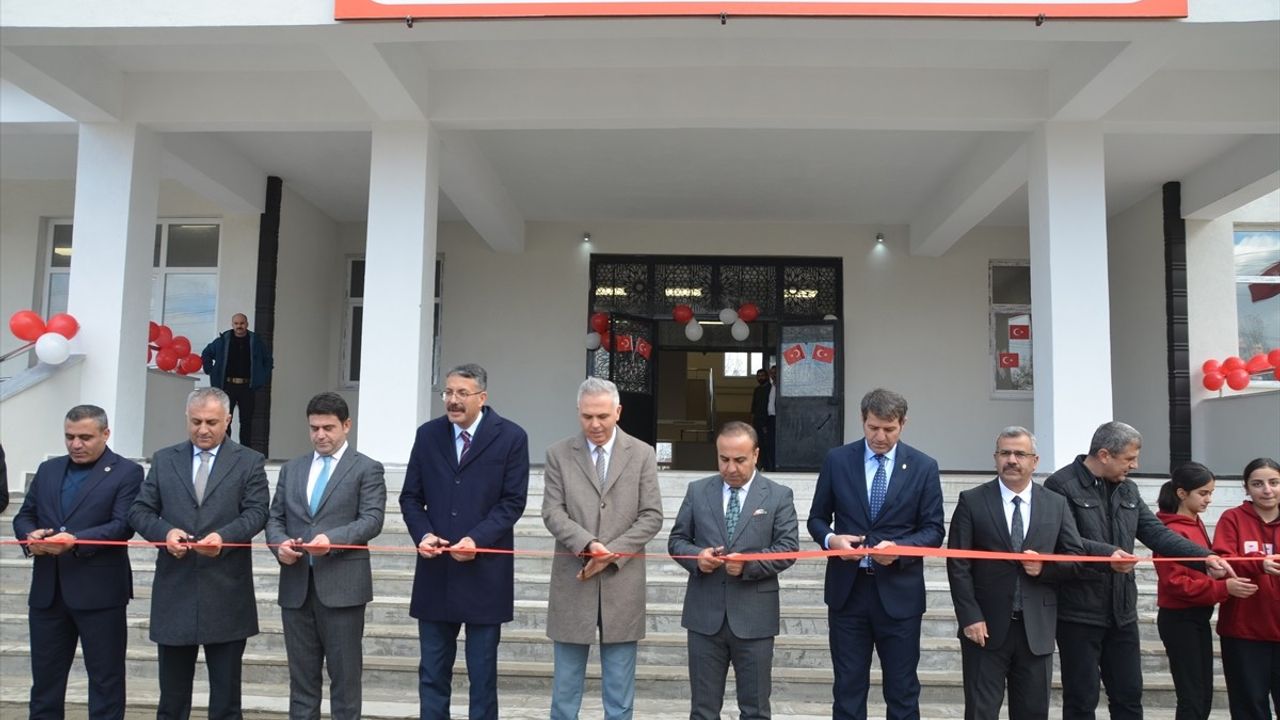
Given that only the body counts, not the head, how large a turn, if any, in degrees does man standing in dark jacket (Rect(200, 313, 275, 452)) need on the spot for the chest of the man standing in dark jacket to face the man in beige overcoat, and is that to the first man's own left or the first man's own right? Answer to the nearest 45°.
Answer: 0° — they already face them

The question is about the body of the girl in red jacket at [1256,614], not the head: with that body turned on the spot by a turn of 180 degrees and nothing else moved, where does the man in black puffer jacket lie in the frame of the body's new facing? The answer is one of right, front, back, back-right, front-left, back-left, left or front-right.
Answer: back-left

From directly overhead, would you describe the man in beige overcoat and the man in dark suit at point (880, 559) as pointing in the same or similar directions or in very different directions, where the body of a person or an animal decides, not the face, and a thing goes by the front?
same or similar directions

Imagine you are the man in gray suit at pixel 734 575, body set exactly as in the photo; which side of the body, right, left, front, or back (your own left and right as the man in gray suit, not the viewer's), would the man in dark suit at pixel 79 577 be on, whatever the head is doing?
right

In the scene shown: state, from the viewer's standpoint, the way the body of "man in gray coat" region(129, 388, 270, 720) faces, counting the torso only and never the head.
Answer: toward the camera

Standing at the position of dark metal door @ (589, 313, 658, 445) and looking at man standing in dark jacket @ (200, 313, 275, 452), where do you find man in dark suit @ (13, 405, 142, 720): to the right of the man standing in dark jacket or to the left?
left

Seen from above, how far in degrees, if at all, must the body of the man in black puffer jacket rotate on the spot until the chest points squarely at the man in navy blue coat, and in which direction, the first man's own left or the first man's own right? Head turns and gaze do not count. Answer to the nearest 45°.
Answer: approximately 90° to the first man's own right

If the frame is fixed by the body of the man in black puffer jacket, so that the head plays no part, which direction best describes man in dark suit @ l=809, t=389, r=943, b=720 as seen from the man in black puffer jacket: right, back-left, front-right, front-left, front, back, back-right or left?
right

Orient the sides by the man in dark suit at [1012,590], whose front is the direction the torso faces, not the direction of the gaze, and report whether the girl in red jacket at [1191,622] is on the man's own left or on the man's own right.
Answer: on the man's own left

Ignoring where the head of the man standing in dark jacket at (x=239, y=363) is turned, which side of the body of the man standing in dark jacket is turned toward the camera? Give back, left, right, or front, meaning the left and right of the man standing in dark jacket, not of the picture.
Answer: front

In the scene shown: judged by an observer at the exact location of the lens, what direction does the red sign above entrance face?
facing the viewer

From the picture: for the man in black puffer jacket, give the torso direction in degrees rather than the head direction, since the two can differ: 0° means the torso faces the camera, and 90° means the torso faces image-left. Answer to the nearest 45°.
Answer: approximately 315°

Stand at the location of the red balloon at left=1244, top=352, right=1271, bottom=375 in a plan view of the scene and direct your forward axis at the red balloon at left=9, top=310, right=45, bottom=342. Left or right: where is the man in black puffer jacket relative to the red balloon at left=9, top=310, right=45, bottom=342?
left

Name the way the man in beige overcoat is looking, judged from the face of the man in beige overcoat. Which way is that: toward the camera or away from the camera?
toward the camera

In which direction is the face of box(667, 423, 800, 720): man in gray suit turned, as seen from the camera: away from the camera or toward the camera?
toward the camera

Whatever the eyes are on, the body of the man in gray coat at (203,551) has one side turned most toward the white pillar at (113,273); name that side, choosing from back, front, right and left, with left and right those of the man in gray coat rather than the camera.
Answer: back

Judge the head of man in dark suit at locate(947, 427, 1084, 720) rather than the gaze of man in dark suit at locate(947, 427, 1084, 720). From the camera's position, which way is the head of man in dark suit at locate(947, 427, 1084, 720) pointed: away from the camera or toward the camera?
toward the camera

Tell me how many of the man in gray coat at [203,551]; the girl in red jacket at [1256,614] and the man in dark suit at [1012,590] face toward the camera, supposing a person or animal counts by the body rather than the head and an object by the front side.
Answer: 3

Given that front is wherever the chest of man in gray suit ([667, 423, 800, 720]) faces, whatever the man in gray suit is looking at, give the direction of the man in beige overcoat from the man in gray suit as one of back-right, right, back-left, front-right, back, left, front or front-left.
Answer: right
